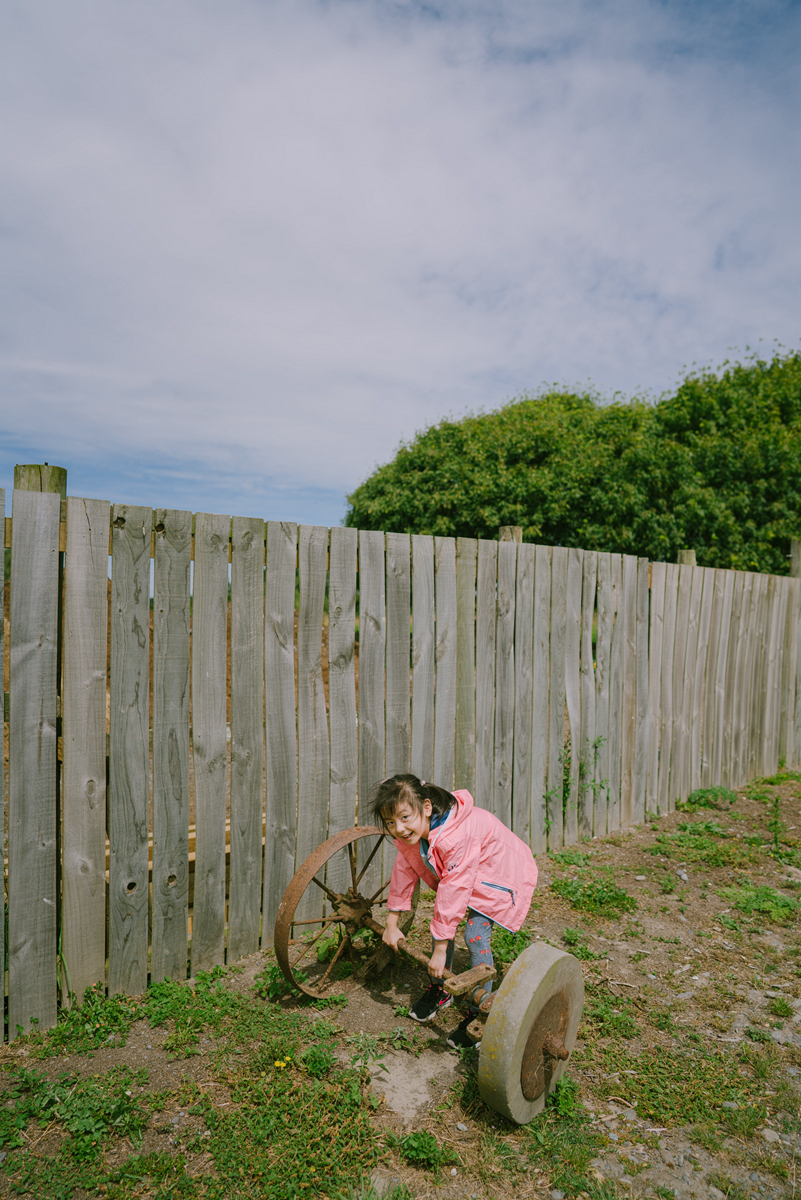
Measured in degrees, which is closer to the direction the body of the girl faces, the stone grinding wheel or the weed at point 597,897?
the stone grinding wheel

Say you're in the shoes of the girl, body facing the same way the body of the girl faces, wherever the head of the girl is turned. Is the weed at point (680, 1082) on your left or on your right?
on your left

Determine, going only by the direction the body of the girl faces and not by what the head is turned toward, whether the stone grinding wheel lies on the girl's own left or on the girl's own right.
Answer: on the girl's own left

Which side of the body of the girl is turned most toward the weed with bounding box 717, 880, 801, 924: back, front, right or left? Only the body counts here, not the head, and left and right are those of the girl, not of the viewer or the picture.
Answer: back

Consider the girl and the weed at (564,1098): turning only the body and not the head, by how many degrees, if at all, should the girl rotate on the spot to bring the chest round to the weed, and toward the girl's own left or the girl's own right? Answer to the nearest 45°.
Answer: approximately 90° to the girl's own left

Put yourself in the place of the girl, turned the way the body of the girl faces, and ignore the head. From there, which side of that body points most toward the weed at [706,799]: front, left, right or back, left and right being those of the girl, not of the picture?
back

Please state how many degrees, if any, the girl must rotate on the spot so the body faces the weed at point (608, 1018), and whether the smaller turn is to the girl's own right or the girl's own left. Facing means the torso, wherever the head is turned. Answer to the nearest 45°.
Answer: approximately 135° to the girl's own left

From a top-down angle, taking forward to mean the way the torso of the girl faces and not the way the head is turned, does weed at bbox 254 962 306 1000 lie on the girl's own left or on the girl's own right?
on the girl's own right

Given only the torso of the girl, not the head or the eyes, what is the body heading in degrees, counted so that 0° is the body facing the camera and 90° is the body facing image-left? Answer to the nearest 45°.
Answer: approximately 45°
